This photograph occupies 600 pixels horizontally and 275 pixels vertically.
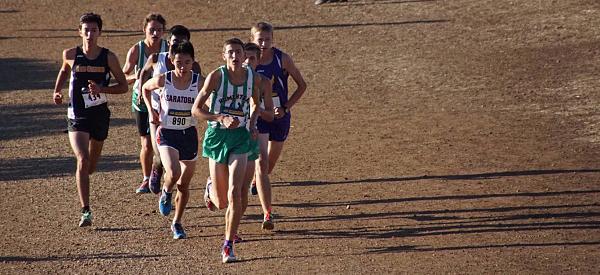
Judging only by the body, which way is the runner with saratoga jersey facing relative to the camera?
toward the camera
